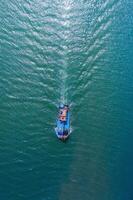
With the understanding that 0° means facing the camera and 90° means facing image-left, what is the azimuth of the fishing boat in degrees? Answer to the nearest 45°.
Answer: approximately 0°
